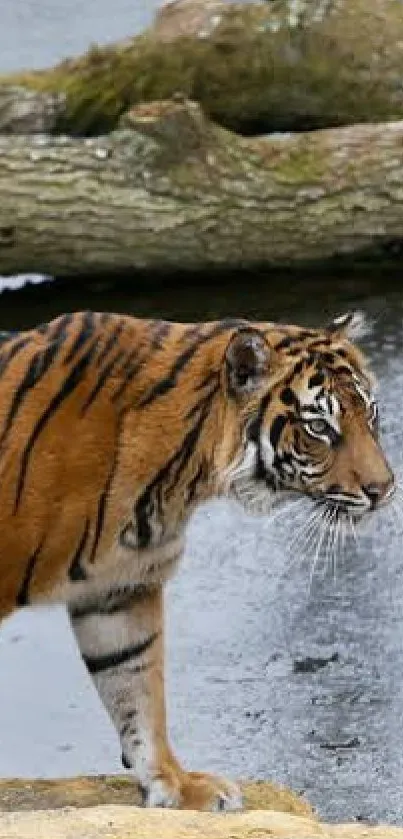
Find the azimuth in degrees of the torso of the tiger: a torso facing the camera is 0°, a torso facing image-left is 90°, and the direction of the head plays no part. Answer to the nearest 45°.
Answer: approximately 270°

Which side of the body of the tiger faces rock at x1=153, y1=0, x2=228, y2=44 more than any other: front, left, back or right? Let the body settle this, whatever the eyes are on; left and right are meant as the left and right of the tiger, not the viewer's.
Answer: left
